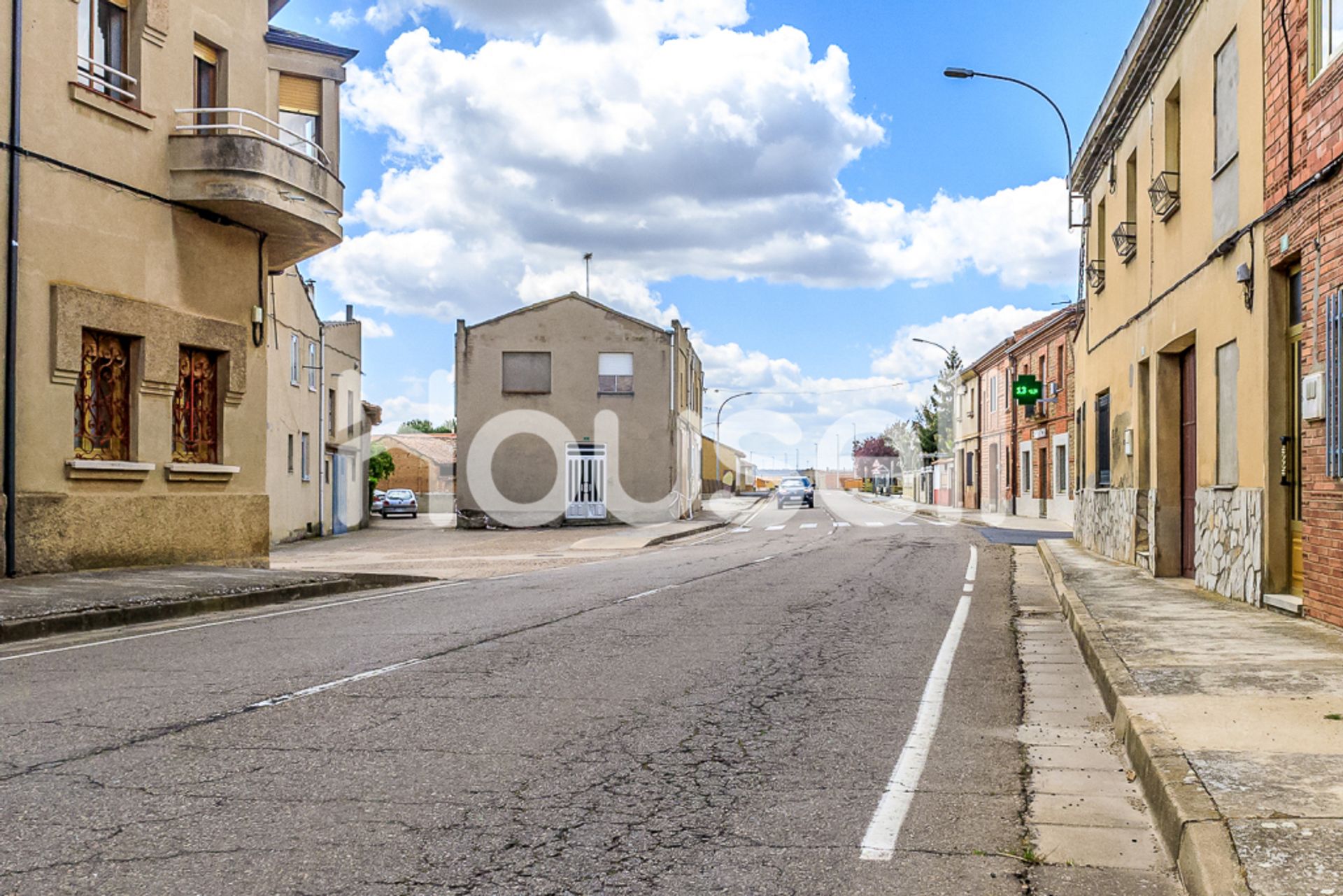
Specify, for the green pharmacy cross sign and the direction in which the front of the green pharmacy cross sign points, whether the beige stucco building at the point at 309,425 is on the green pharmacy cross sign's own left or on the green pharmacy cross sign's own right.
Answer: on the green pharmacy cross sign's own right

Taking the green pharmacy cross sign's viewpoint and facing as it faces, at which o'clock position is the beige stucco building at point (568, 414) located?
The beige stucco building is roughly at 4 o'clock from the green pharmacy cross sign.

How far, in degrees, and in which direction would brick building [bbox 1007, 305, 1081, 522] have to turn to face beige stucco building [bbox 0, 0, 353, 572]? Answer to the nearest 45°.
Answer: approximately 45° to its left

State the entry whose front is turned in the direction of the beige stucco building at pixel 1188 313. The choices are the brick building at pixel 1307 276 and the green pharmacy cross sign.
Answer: the green pharmacy cross sign

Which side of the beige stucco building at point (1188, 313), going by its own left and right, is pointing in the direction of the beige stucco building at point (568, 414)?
right

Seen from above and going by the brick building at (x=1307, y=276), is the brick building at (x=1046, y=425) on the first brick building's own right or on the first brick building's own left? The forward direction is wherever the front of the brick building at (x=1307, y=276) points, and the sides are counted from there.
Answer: on the first brick building's own right

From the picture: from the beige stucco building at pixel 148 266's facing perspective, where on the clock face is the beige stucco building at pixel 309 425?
the beige stucco building at pixel 309 425 is roughly at 8 o'clock from the beige stucco building at pixel 148 266.

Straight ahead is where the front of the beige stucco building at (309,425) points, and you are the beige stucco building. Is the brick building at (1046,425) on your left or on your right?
on your left

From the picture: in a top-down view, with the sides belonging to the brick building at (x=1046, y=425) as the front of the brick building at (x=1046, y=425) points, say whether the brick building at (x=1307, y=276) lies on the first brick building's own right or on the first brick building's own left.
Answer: on the first brick building's own left

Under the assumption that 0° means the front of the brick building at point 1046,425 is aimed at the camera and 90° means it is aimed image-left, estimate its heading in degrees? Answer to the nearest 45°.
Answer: approximately 45°

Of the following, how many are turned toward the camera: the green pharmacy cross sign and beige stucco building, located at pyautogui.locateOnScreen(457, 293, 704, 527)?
2
